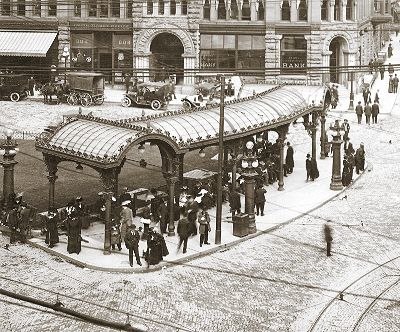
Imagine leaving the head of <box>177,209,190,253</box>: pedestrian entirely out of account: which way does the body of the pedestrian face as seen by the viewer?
away from the camera

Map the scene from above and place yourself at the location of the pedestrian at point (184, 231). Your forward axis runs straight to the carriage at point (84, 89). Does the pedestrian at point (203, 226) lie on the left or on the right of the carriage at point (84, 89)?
right
